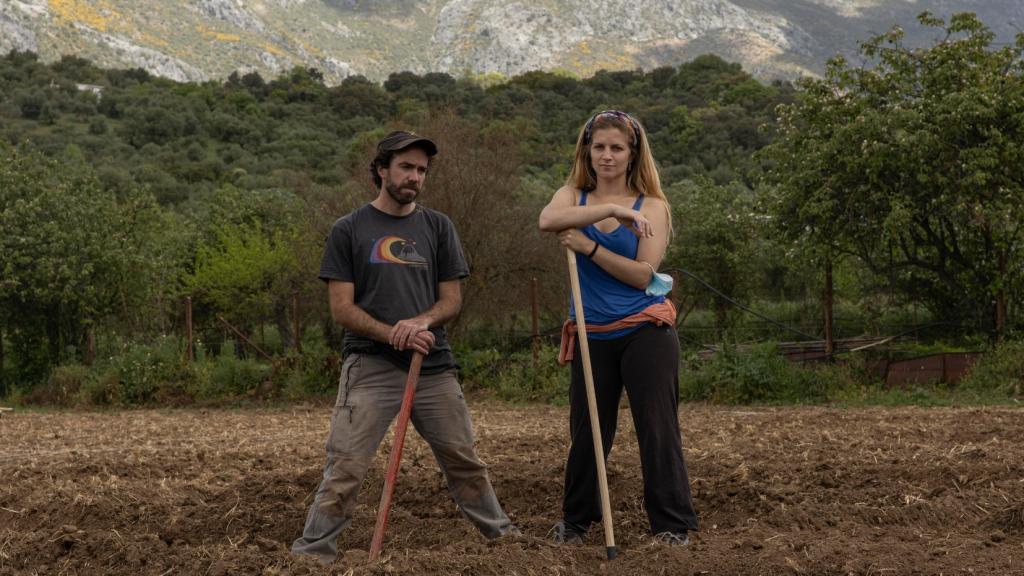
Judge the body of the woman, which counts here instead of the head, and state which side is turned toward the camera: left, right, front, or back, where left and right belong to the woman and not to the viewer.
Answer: front

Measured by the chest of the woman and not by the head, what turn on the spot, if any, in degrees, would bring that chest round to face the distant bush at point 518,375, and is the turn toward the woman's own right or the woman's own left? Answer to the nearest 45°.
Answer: approximately 180°

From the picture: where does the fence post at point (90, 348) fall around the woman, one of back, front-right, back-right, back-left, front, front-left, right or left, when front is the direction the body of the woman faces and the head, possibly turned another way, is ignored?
back-right

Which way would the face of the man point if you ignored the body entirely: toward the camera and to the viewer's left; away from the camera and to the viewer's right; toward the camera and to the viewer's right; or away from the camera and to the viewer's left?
toward the camera and to the viewer's right

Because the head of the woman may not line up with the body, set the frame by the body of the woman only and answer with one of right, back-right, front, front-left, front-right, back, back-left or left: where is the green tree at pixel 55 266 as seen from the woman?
back-right

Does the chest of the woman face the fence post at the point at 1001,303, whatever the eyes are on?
no

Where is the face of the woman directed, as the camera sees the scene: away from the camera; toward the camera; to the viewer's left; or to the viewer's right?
toward the camera

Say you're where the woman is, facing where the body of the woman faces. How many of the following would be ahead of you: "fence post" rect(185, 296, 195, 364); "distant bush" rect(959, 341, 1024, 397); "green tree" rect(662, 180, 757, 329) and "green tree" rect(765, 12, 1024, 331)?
0

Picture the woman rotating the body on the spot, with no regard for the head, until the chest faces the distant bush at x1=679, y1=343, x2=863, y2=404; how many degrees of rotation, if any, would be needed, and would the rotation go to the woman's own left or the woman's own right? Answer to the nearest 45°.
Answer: approximately 180°

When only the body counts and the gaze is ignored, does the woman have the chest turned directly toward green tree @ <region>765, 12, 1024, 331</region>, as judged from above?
no

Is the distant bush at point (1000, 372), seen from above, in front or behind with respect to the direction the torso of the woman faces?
behind

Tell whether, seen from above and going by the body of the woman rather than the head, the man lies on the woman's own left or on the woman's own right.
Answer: on the woman's own right

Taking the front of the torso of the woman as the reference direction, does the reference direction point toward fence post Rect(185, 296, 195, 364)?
no

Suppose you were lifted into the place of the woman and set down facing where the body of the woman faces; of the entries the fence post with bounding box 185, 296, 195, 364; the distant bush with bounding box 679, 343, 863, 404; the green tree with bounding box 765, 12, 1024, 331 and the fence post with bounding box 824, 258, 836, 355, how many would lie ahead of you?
0

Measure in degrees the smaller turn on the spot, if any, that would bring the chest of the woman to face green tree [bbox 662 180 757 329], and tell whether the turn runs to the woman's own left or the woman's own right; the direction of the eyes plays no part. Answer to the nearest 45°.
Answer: approximately 180°
